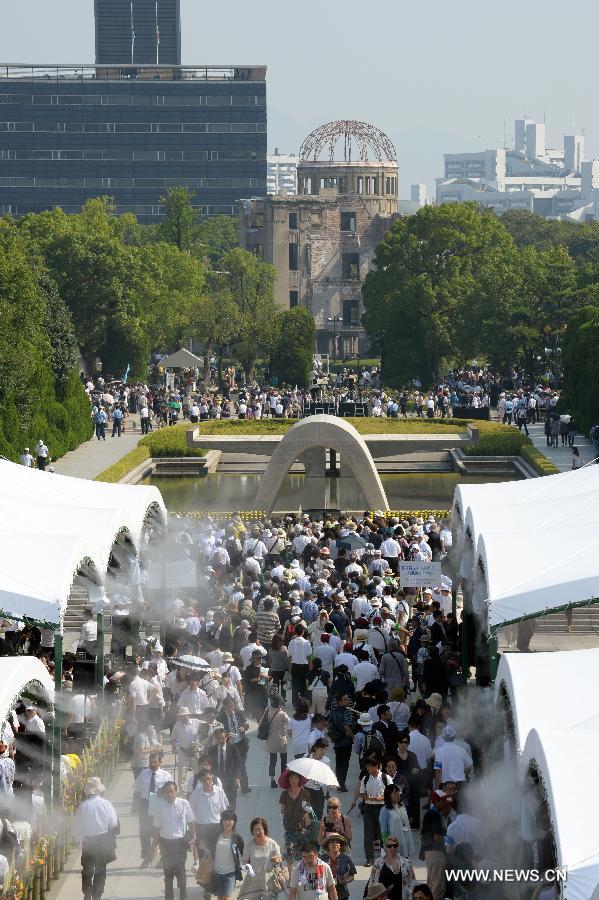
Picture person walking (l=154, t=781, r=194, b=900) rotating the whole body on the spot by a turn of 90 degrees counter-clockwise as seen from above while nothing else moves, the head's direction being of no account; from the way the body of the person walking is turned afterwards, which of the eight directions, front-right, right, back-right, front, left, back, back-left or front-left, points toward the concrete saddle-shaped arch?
left

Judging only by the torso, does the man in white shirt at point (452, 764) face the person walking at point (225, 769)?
no

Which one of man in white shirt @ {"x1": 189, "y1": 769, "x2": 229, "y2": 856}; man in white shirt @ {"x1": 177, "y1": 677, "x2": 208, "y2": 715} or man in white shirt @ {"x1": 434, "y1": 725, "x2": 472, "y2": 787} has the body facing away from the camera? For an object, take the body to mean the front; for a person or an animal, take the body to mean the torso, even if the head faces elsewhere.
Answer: man in white shirt @ {"x1": 434, "y1": 725, "x2": 472, "y2": 787}

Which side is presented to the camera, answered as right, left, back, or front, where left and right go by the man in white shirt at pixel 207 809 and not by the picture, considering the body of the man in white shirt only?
front

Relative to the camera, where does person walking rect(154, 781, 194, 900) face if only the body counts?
toward the camera

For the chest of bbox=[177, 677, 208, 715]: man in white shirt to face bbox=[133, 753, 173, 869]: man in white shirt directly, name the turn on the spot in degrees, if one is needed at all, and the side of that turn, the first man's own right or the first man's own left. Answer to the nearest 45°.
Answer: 0° — they already face them

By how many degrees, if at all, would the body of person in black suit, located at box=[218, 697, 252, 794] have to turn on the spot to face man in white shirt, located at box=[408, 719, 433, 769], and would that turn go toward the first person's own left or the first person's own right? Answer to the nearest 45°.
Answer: approximately 45° to the first person's own left

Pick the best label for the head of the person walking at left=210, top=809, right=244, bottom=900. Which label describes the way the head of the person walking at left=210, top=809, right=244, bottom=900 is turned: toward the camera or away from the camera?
toward the camera

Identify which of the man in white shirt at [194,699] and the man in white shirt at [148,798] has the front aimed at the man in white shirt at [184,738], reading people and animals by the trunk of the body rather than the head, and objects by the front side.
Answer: the man in white shirt at [194,699]

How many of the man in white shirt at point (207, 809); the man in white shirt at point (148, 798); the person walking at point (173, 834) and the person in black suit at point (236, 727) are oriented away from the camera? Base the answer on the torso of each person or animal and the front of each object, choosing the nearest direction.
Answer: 0

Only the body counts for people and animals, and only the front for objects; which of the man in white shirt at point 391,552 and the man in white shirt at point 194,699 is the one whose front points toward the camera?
the man in white shirt at point 194,699
